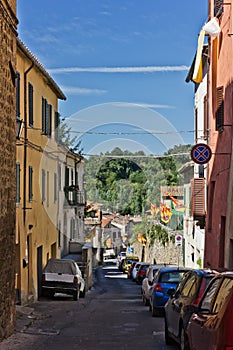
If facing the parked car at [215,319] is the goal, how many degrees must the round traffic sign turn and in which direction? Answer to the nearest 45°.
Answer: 0° — it already faces it

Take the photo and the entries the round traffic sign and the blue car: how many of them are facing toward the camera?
1

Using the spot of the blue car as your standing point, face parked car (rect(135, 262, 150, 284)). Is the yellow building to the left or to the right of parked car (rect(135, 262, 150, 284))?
left

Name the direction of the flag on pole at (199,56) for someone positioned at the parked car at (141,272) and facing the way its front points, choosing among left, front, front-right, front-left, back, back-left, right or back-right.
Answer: back

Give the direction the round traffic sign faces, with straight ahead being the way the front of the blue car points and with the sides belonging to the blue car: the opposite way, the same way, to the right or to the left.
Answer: the opposite way

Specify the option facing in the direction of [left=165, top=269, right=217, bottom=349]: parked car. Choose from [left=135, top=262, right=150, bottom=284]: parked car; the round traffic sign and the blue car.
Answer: the round traffic sign

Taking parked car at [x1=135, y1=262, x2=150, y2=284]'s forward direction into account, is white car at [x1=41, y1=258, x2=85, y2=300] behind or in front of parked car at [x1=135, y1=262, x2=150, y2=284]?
behind

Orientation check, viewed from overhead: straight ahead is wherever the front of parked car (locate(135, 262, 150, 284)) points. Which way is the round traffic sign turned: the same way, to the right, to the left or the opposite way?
the opposite way

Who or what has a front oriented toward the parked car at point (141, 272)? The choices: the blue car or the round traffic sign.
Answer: the blue car

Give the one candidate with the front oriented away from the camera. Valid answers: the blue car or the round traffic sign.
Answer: the blue car

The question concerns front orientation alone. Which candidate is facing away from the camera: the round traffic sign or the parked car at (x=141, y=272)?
the parked car

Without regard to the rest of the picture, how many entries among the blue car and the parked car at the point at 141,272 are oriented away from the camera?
2

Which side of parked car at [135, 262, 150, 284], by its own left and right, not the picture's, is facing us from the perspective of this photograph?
back

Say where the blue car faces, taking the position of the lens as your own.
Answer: facing away from the viewer

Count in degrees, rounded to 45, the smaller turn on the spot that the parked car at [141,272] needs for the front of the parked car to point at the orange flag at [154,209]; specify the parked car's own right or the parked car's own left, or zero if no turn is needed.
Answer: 0° — it already faces it

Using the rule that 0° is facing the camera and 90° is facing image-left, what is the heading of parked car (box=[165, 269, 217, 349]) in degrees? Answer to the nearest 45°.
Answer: approximately 135°
